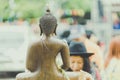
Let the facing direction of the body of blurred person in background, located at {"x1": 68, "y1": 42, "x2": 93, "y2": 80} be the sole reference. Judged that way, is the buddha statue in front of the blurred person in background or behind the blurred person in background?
in front

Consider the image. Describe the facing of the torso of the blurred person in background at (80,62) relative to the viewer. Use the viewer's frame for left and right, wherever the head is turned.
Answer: facing the viewer and to the left of the viewer

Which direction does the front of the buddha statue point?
away from the camera

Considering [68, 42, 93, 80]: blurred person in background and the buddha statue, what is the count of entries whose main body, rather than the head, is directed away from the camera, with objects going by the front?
1

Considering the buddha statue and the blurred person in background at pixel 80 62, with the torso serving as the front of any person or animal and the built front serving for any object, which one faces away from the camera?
the buddha statue
